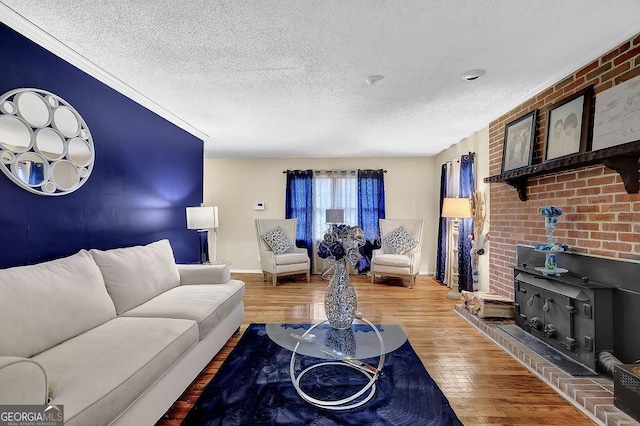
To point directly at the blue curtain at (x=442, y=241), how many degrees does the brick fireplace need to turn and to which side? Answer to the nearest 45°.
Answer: approximately 90° to its right

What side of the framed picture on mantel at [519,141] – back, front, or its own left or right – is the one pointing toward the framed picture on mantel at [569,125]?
left

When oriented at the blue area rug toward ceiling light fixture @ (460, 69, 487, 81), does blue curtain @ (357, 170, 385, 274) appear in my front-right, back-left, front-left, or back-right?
front-left

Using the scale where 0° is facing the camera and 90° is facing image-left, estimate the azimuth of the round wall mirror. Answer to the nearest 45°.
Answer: approximately 315°

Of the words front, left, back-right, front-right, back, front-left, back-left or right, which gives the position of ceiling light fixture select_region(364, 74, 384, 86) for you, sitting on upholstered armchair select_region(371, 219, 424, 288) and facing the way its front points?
front-left

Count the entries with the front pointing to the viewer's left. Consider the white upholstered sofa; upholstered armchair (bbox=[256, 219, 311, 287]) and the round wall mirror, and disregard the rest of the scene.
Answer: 0

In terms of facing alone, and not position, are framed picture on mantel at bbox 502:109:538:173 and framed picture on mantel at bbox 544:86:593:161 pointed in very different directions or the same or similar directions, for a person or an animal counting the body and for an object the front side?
same or similar directions

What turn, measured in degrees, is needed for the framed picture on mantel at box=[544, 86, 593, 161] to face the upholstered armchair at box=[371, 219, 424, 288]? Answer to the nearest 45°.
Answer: approximately 90° to its right

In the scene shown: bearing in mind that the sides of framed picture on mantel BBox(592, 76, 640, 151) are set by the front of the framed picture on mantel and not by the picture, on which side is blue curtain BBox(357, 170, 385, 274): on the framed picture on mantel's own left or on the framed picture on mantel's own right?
on the framed picture on mantel's own right

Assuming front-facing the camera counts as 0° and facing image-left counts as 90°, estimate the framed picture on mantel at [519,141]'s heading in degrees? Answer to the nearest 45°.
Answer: approximately 45°

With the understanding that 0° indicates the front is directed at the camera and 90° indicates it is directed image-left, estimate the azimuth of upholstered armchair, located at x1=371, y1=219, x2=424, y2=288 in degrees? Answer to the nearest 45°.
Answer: approximately 45°

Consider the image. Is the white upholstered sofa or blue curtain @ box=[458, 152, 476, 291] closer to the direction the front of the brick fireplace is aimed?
the white upholstered sofa

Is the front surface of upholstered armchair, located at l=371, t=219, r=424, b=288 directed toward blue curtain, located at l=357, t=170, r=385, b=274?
no

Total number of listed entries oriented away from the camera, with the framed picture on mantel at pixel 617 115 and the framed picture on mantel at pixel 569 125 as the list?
0

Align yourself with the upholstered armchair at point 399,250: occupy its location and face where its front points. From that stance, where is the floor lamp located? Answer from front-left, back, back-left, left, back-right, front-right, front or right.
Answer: left

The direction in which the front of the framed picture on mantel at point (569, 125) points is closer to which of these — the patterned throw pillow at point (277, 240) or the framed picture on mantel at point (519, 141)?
the patterned throw pillow

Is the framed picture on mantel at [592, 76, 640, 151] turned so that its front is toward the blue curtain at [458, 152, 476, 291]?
no

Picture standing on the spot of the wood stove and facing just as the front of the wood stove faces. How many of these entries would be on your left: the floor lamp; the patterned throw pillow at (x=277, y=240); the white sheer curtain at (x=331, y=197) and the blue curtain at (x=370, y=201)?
0

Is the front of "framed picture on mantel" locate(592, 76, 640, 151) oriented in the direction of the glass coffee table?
yes

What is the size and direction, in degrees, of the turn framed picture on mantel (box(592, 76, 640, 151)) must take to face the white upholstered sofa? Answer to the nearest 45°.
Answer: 0° — it already faces it
